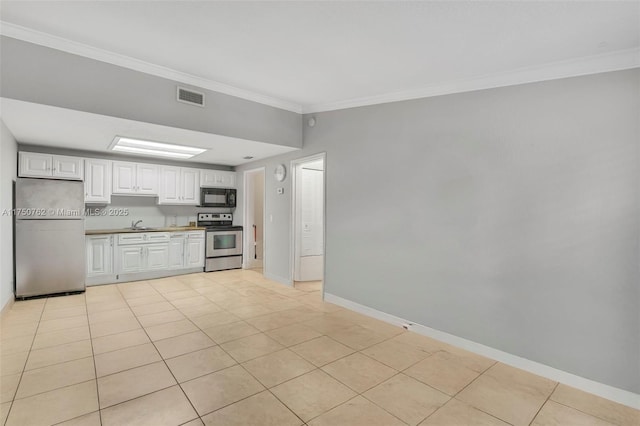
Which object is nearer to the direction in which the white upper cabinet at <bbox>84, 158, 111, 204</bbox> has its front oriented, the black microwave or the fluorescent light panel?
the fluorescent light panel

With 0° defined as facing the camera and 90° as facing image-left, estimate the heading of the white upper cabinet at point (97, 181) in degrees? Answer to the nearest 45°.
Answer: approximately 0°

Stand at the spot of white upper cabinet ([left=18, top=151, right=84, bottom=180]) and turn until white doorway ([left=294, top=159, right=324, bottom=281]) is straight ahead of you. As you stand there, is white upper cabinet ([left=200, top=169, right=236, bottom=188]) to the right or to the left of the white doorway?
left

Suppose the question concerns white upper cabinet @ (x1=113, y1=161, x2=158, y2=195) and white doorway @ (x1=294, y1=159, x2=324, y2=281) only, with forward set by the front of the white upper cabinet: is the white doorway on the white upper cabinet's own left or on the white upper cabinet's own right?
on the white upper cabinet's own left
